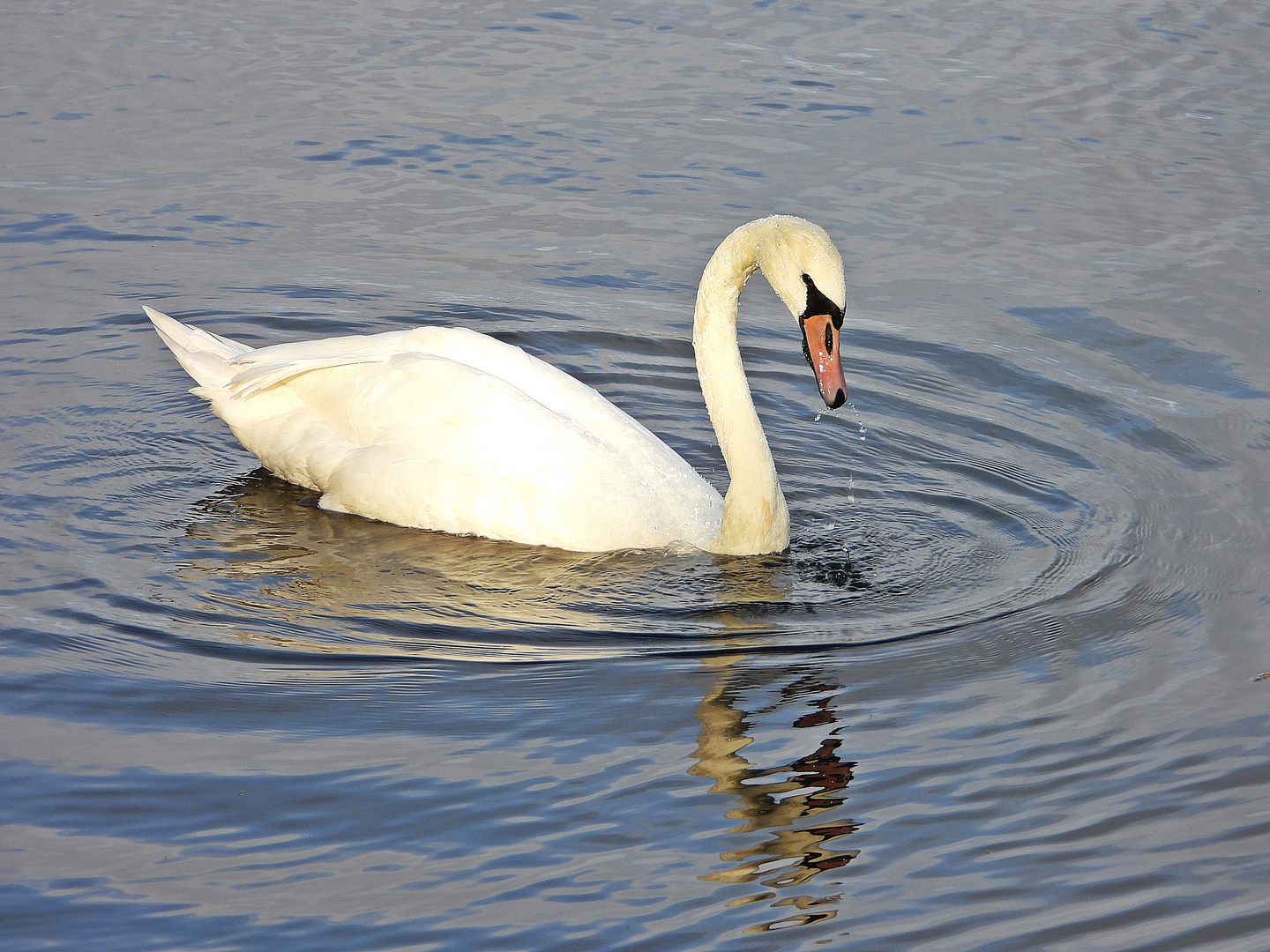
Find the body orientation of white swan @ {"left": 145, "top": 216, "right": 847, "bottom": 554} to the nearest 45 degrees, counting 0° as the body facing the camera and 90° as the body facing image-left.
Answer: approximately 270°
